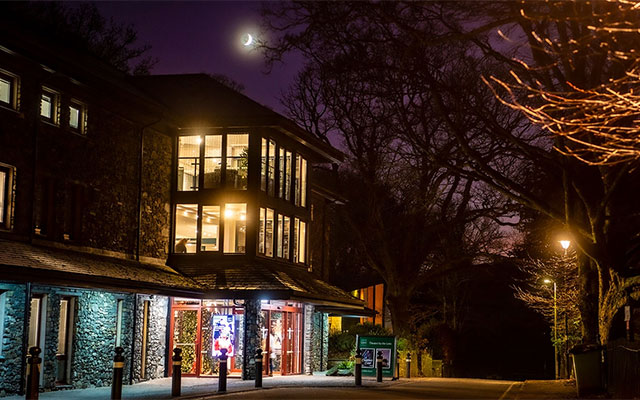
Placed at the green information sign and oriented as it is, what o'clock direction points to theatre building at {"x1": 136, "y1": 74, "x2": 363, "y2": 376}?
The theatre building is roughly at 3 o'clock from the green information sign.

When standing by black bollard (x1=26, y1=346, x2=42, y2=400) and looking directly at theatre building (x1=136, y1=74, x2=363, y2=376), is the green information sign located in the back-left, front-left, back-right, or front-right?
front-right

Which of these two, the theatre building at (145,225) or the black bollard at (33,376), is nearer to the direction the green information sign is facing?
the black bollard

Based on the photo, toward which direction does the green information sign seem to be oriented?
toward the camera

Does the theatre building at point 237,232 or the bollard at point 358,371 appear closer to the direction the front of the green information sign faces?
the bollard

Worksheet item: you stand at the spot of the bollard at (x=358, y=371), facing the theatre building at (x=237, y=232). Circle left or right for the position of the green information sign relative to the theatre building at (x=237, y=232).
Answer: right

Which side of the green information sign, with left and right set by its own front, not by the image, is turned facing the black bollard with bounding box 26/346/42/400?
front

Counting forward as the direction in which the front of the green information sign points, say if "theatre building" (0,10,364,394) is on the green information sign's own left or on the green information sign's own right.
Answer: on the green information sign's own right

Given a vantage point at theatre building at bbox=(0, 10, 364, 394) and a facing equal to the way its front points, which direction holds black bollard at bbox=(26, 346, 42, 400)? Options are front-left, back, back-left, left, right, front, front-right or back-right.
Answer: front-right

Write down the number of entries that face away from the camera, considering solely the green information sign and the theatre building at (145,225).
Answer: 0
